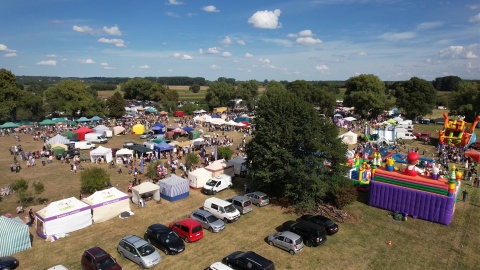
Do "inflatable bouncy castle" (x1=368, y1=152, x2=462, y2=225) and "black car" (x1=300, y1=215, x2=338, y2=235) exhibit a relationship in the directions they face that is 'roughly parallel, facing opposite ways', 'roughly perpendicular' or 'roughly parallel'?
roughly perpendicular

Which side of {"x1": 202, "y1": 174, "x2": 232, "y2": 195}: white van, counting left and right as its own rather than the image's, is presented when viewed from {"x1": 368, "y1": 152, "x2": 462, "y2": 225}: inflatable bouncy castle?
left

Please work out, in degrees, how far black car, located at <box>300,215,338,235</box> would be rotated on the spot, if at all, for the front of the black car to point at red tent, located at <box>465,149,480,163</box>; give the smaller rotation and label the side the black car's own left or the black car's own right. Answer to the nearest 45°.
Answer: approximately 90° to the black car's own right

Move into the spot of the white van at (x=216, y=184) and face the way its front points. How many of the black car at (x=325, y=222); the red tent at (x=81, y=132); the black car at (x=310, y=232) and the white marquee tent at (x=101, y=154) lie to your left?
2

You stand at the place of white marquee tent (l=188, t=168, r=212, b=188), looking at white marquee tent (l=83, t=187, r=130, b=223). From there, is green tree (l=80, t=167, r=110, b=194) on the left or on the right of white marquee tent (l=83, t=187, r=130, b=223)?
right

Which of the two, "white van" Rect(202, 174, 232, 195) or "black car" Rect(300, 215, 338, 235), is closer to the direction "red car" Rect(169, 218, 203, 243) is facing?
the white van
